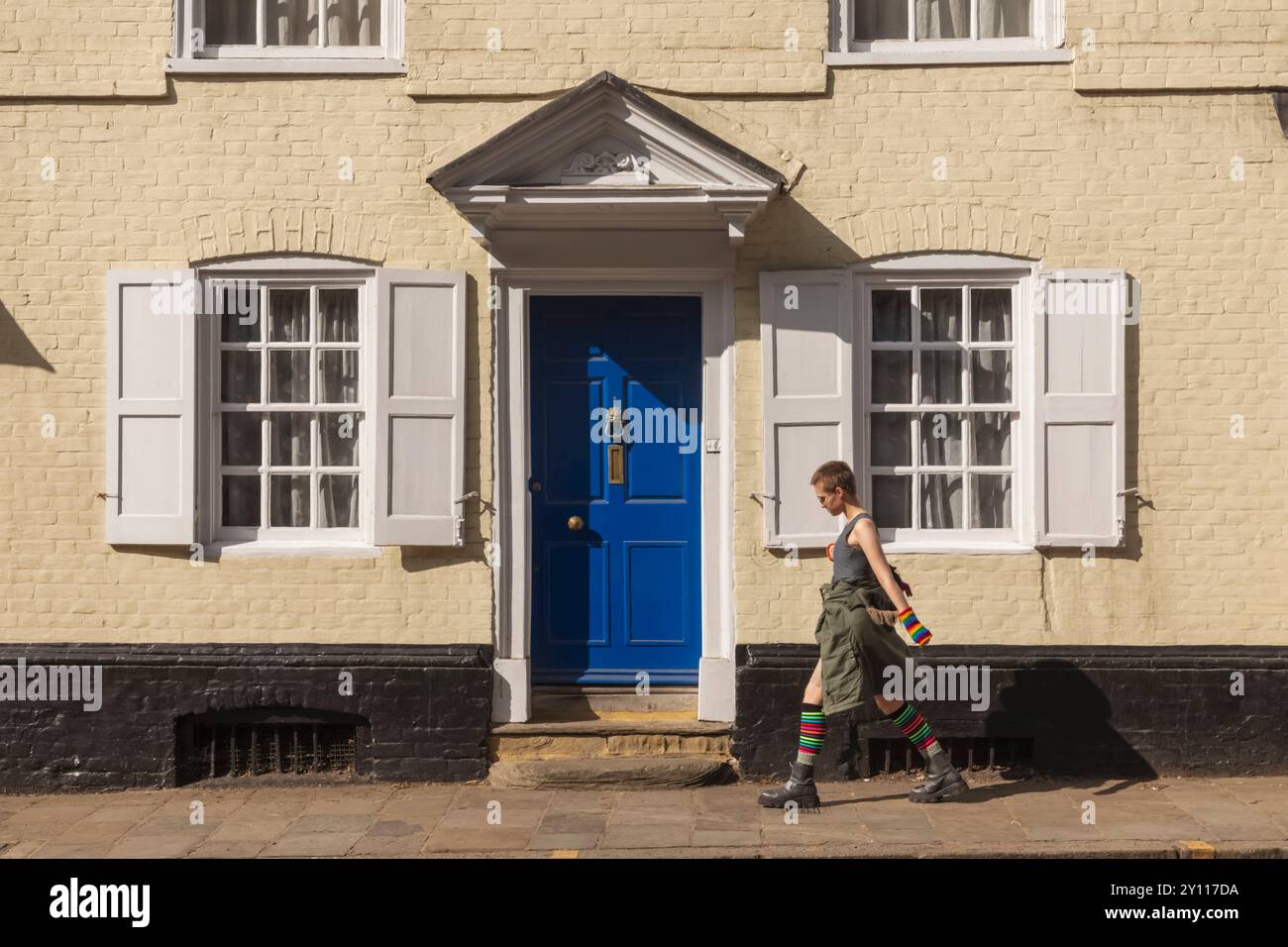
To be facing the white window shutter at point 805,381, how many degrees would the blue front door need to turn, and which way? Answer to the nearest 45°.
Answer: approximately 90° to its left

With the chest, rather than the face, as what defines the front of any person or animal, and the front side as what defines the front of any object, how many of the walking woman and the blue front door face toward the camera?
1

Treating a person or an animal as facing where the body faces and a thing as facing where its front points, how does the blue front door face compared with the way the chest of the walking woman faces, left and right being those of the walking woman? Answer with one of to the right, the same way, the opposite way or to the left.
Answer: to the left

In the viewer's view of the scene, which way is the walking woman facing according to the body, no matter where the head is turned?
to the viewer's left

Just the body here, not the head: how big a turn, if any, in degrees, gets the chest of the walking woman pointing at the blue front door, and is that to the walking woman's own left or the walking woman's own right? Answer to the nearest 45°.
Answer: approximately 45° to the walking woman's own right
